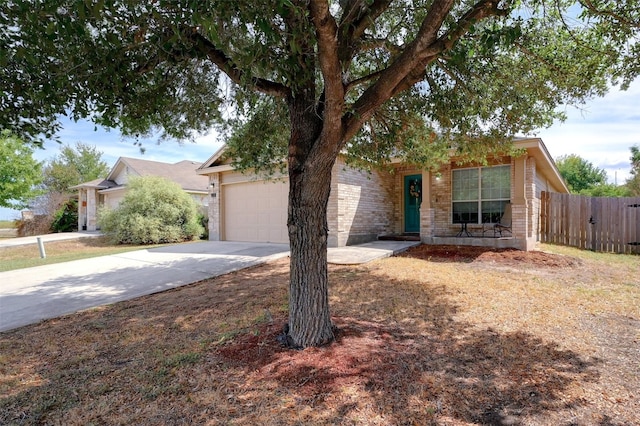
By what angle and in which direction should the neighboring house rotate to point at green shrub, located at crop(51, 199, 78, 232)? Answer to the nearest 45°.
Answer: approximately 90° to its right

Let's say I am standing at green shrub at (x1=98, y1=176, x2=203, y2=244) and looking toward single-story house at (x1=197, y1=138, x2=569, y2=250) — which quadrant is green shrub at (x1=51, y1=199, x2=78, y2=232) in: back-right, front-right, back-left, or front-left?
back-left

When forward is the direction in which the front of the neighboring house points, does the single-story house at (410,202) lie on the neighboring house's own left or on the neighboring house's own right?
on the neighboring house's own left

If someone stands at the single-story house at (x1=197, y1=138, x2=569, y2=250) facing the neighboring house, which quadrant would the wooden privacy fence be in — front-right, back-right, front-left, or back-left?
back-right

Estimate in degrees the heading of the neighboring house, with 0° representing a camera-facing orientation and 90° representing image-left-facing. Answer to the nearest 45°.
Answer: approximately 45°
